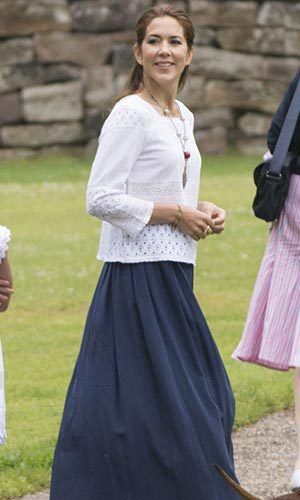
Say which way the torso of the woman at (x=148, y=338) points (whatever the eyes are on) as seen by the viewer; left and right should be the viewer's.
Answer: facing the viewer and to the right of the viewer

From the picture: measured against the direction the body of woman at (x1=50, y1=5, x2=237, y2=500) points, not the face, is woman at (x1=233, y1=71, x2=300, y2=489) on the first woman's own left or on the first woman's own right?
on the first woman's own left
